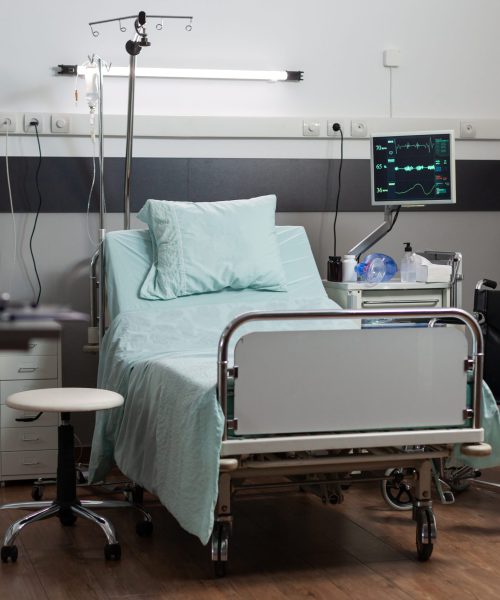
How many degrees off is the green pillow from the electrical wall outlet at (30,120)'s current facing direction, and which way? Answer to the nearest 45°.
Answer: approximately 45° to its left

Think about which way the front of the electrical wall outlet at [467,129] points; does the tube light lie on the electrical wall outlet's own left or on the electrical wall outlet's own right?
on the electrical wall outlet's own right

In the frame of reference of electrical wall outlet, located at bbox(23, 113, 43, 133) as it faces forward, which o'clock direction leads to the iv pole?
The iv pole is roughly at 10 o'clock from the electrical wall outlet.

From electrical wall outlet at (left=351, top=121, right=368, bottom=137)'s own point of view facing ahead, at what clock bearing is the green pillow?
The green pillow is roughly at 1 o'clock from the electrical wall outlet.

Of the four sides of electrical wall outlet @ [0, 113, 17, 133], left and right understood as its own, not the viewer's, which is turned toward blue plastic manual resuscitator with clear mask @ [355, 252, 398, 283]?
left

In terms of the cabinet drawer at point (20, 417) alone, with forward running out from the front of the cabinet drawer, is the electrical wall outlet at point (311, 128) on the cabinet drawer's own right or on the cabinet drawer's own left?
on the cabinet drawer's own left

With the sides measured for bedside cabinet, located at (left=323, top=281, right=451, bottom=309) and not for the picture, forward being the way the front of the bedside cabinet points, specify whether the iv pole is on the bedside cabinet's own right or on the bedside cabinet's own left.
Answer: on the bedside cabinet's own right

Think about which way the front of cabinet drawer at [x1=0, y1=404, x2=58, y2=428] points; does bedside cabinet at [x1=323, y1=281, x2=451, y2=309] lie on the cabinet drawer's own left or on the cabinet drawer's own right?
on the cabinet drawer's own left
